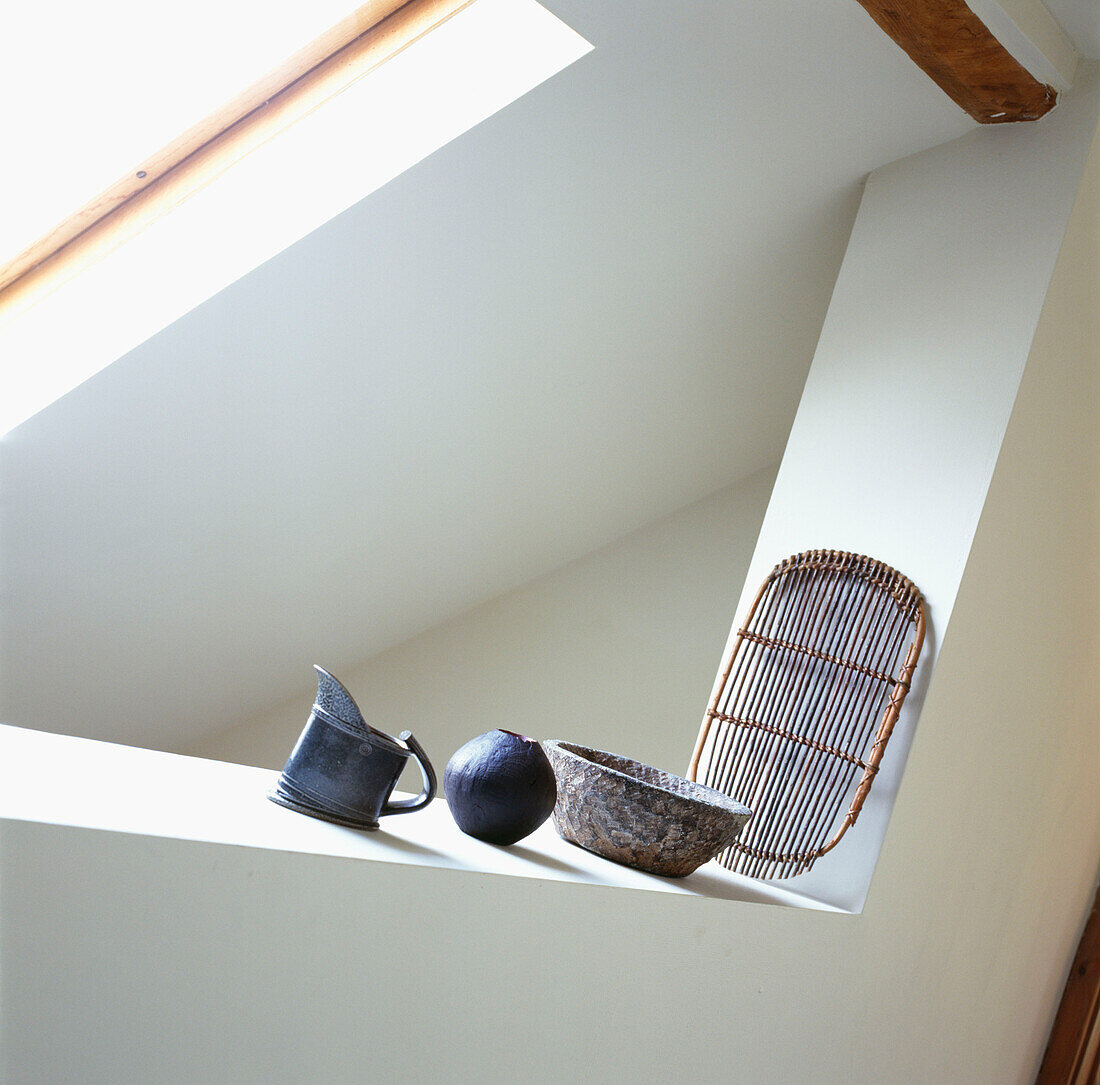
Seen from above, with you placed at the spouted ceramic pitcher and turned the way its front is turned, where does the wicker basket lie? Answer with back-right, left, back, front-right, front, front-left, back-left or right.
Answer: back-right

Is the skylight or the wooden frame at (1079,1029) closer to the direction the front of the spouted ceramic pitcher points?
the skylight

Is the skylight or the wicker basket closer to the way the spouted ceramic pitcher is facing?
the skylight

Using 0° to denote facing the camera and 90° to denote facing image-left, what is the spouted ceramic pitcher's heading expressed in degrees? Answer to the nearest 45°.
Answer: approximately 90°

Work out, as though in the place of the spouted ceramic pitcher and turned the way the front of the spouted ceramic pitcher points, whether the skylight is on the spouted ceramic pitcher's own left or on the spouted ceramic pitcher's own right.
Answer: on the spouted ceramic pitcher's own right
